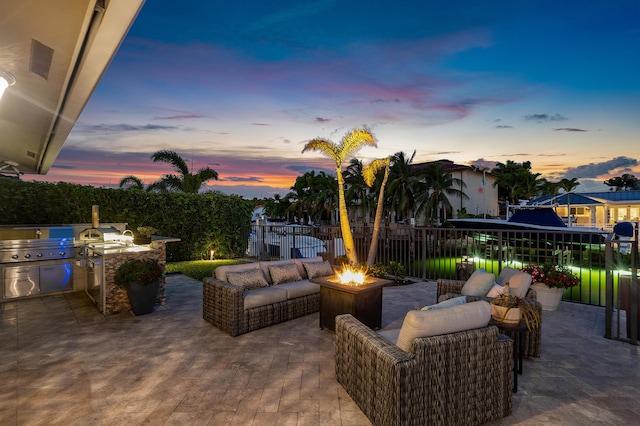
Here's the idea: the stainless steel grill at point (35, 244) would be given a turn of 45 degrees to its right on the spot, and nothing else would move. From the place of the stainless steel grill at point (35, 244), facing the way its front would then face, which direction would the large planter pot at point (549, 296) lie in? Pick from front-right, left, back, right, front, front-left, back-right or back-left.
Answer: left

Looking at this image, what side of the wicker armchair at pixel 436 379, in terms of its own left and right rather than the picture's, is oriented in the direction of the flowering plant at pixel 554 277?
right

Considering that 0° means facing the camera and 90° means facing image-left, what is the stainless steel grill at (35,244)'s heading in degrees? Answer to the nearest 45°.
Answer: approximately 0°

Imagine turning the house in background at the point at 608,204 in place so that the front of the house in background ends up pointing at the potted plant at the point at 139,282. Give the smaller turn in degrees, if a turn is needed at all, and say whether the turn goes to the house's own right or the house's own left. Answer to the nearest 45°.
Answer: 0° — it already faces it

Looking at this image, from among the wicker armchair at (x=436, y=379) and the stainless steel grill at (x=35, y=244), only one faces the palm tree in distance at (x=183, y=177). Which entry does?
the wicker armchair

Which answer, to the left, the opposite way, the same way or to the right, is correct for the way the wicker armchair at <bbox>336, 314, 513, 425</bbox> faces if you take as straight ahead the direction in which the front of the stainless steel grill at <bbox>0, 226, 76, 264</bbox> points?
the opposite way

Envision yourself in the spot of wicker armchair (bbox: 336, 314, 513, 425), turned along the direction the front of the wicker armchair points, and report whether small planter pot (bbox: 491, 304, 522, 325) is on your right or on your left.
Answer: on your right

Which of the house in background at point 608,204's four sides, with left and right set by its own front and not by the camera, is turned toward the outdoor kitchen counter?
front

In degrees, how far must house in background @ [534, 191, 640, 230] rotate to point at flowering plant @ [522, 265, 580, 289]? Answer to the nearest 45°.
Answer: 0° — it already faces it

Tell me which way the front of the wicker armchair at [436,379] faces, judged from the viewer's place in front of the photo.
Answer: facing away from the viewer and to the left of the viewer

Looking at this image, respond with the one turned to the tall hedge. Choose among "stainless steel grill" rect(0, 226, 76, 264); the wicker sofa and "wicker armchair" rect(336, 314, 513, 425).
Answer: the wicker armchair
